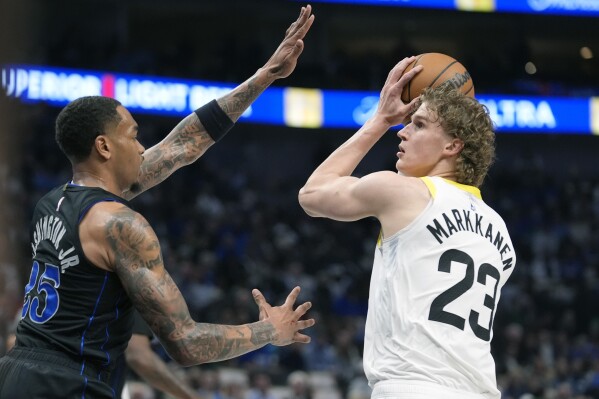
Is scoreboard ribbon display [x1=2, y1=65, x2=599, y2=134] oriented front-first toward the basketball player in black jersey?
yes

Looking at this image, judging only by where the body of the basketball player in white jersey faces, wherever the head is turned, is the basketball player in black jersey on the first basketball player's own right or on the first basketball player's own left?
on the first basketball player's own left

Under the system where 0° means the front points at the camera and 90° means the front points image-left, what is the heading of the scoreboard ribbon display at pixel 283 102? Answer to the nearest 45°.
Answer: approximately 0°

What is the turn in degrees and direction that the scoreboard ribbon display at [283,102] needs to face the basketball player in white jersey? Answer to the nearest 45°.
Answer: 0° — it already faces them

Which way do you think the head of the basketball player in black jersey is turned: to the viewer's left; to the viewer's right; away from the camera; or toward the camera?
to the viewer's right

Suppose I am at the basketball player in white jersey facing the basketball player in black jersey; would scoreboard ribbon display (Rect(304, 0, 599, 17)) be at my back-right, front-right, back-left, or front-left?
back-right

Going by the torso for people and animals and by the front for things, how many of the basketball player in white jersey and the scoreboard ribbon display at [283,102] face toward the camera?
1

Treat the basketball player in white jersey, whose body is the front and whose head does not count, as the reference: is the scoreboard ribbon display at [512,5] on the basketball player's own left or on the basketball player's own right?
on the basketball player's own right

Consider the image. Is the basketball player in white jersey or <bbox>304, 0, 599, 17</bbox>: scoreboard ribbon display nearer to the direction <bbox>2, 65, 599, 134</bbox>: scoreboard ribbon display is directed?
the basketball player in white jersey

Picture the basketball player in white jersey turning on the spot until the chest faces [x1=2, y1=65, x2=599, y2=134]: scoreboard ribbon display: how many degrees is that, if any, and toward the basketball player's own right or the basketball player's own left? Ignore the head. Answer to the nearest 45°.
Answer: approximately 45° to the basketball player's own right

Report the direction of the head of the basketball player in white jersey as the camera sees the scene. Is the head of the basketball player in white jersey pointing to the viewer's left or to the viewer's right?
to the viewer's left

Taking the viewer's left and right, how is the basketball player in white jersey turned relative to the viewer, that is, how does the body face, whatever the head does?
facing away from the viewer and to the left of the viewer
